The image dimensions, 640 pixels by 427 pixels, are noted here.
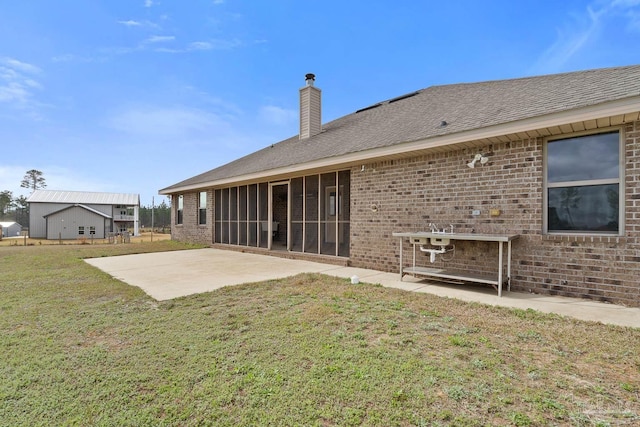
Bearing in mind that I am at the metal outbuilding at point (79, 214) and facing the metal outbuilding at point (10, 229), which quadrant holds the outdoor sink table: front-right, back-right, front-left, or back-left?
back-left

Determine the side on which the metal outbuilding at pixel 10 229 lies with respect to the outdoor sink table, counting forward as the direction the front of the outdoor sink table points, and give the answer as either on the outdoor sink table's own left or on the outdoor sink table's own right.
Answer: on the outdoor sink table's own right

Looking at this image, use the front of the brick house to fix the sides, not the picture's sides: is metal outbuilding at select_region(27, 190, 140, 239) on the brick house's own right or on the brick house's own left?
on the brick house's own left

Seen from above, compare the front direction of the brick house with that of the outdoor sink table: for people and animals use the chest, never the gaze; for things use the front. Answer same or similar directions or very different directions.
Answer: very different directions

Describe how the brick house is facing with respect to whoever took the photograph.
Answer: facing away from the viewer and to the right of the viewer

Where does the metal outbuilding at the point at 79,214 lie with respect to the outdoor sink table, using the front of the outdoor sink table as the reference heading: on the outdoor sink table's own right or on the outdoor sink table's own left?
on the outdoor sink table's own right

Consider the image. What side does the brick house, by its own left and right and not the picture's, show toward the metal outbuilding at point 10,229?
left

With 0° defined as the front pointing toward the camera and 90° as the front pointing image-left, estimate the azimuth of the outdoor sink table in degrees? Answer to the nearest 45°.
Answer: approximately 45°
